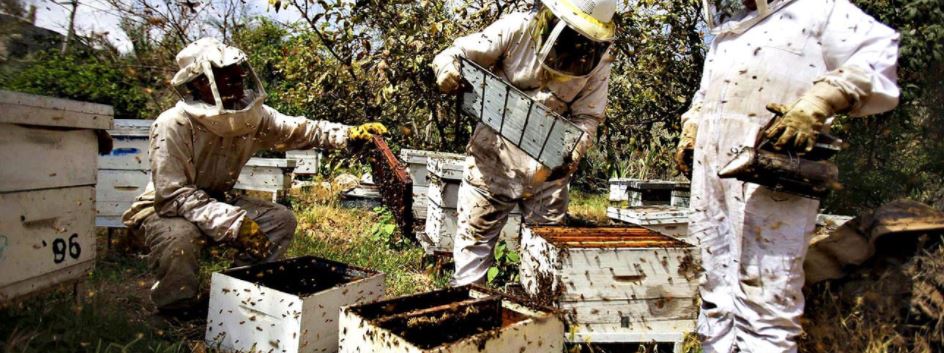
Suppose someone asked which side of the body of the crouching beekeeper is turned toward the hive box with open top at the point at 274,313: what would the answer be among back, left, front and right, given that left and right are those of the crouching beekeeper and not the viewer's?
front

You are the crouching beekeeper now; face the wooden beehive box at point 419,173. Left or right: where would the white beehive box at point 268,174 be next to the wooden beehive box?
left

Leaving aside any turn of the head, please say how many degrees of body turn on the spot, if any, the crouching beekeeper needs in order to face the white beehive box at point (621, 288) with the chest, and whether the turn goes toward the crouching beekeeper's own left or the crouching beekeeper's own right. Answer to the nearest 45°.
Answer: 0° — they already face it

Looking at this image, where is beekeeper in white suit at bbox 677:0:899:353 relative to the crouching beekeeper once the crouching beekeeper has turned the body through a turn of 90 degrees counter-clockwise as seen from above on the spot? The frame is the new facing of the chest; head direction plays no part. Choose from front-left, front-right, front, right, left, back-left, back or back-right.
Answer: right

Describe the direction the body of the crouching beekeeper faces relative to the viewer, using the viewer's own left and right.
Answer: facing the viewer and to the right of the viewer

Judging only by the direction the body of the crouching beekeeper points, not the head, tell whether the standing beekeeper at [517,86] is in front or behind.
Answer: in front

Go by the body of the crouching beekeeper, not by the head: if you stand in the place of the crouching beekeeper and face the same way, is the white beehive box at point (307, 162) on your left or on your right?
on your left

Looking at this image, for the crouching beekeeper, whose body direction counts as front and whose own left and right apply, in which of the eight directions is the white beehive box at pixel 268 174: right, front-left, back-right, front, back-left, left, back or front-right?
back-left

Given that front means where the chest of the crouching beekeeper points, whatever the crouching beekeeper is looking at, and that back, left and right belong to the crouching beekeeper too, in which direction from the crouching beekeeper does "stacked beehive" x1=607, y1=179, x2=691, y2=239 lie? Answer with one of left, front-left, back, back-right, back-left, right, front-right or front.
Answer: front-left

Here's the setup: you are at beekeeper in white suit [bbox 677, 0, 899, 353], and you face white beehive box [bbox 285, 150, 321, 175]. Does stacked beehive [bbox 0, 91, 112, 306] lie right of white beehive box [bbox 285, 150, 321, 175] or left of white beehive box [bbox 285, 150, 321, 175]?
left

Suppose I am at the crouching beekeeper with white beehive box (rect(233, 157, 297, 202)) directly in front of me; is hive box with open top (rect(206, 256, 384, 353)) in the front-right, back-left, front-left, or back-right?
back-right

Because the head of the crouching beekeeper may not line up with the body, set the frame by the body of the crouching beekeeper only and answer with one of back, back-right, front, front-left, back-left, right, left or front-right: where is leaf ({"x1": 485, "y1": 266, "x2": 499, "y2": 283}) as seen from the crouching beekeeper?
front-left

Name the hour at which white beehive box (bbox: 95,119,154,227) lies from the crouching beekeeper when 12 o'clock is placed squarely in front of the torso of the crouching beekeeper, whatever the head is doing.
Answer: The white beehive box is roughly at 7 o'clock from the crouching beekeeper.

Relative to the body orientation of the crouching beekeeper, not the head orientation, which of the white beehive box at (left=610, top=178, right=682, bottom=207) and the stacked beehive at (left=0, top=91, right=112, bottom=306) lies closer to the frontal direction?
the white beehive box
